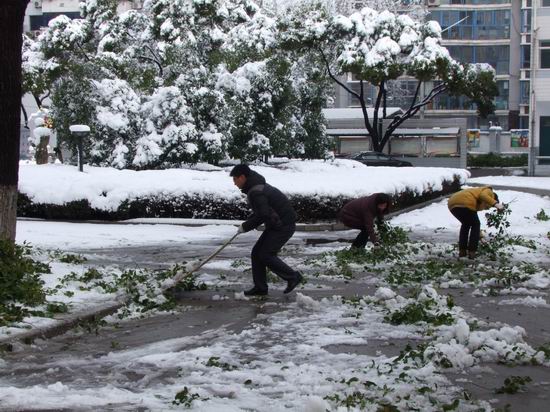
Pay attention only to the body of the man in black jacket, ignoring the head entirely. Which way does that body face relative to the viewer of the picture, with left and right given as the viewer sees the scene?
facing to the left of the viewer

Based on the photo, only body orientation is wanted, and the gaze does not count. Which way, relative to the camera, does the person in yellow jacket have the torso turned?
to the viewer's right

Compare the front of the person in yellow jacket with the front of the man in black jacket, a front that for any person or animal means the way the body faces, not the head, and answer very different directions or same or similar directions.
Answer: very different directions

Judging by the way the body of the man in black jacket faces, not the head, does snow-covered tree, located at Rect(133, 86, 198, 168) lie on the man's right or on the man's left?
on the man's right

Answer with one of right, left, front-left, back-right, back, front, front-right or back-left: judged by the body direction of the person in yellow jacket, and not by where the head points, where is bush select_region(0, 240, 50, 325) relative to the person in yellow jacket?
back-right

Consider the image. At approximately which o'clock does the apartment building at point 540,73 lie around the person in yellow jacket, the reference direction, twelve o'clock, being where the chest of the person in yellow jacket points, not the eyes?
The apartment building is roughly at 9 o'clock from the person in yellow jacket.

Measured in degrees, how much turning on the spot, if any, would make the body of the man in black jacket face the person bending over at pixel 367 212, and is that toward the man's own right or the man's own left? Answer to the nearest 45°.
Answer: approximately 135° to the man's own right

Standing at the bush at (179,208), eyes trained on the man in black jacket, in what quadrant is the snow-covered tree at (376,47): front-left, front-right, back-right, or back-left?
back-left

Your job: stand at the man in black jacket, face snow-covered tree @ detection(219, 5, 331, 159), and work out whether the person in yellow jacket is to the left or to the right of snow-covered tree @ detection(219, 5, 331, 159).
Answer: right
